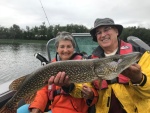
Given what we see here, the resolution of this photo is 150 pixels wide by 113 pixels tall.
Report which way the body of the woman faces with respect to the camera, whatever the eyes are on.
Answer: toward the camera

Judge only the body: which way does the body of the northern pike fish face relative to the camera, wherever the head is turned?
to the viewer's right

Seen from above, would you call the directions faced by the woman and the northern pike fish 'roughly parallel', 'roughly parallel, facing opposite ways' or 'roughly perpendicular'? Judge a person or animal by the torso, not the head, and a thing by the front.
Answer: roughly perpendicular

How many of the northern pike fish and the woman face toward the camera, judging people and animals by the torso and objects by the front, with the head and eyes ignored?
1

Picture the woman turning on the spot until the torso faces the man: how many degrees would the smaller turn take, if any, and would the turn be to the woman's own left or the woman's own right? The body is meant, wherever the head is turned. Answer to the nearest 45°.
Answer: approximately 45° to the woman's own left

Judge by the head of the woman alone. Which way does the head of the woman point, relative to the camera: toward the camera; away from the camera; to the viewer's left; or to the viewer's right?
toward the camera

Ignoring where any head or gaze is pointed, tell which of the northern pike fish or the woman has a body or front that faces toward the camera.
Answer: the woman
